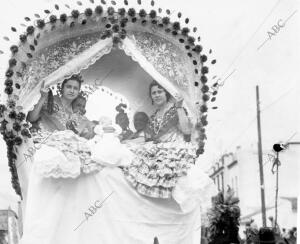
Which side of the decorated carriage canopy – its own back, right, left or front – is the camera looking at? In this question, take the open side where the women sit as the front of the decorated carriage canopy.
front

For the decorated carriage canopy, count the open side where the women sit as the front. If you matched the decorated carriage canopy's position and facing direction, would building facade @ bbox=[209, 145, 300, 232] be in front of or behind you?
behind
